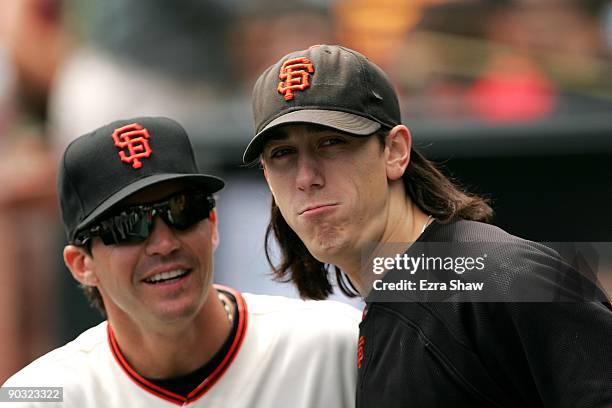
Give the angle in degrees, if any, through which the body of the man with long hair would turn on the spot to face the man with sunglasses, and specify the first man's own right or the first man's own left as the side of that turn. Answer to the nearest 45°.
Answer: approximately 90° to the first man's own right

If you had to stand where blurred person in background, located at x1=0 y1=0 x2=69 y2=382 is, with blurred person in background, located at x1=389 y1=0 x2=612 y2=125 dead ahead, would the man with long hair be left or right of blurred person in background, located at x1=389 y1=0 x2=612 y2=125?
right

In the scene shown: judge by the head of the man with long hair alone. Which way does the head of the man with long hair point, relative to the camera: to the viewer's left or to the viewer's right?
to the viewer's left

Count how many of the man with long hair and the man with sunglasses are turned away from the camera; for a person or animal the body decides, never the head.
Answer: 0

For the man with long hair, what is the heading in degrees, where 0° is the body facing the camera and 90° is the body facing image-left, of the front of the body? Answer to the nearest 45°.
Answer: approximately 45°

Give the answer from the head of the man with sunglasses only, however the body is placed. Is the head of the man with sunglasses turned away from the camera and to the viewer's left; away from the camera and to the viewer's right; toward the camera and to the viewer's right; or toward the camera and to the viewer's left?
toward the camera and to the viewer's right

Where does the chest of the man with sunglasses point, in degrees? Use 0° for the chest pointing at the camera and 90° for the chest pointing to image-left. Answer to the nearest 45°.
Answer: approximately 0°

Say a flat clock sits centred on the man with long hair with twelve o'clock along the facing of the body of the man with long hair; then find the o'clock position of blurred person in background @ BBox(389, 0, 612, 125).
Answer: The blurred person in background is roughly at 5 o'clock from the man with long hair.

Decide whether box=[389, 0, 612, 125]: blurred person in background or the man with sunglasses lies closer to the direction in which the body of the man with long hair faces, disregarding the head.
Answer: the man with sunglasses

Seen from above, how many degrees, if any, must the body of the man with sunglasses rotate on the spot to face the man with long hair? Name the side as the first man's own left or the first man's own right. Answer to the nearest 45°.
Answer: approximately 45° to the first man's own left

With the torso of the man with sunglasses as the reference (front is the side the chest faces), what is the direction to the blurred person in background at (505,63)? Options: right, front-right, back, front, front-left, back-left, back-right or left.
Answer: back-left

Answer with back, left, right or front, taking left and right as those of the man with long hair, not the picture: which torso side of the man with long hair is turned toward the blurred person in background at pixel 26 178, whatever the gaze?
right
